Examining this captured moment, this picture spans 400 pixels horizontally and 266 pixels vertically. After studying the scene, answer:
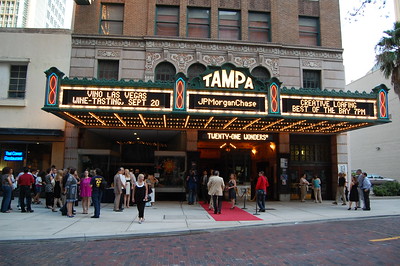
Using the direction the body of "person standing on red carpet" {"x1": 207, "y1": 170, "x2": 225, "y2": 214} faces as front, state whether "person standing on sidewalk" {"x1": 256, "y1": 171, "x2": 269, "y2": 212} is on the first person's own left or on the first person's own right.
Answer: on the first person's own right

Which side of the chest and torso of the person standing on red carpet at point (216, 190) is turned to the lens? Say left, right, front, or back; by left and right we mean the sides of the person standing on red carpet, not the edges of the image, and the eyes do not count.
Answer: back

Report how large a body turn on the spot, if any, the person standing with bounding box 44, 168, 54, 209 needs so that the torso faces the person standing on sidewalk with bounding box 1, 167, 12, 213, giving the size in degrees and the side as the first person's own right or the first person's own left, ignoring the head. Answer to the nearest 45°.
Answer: approximately 135° to the first person's own right

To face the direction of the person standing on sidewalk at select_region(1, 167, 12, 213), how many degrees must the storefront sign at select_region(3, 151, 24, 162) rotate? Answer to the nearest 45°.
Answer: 0° — it already faces them

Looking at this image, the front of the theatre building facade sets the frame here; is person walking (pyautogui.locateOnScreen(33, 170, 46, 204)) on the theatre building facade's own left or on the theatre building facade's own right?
on the theatre building facade's own right

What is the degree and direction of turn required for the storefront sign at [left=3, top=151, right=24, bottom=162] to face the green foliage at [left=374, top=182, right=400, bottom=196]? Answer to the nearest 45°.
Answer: approximately 90° to its left
